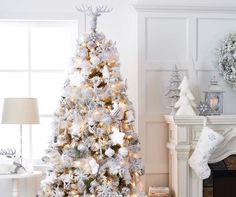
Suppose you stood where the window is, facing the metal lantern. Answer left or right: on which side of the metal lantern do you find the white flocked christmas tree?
right

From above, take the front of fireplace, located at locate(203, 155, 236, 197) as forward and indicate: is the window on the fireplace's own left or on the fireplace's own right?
on the fireplace's own right

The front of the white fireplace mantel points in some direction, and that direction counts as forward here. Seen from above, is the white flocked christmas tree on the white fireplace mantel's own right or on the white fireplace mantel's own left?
on the white fireplace mantel's own right

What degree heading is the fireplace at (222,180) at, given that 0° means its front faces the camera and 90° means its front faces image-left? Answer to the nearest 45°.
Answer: approximately 0°
